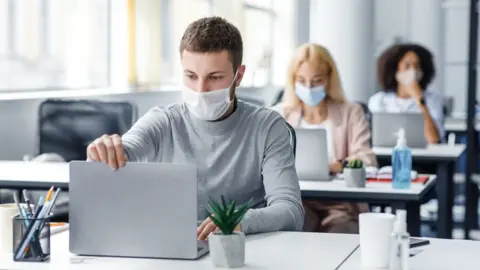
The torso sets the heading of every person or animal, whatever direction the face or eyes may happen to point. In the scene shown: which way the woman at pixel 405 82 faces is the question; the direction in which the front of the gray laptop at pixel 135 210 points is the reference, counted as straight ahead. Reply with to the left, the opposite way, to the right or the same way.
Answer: the opposite way

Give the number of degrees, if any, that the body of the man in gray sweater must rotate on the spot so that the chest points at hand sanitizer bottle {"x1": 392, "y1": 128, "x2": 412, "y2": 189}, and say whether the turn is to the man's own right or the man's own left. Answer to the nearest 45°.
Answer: approximately 180°

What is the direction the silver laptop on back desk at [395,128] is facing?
away from the camera

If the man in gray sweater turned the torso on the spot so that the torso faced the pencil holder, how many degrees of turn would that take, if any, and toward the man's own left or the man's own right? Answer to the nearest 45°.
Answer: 0° — they already face it

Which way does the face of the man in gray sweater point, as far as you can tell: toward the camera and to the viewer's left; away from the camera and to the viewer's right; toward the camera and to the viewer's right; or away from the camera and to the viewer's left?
toward the camera and to the viewer's left

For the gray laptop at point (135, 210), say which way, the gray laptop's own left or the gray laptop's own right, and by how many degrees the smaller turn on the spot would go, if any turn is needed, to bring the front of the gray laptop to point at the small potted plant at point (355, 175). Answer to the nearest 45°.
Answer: approximately 45° to the gray laptop's own right

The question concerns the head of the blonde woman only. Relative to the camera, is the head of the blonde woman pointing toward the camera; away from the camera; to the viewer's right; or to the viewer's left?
toward the camera

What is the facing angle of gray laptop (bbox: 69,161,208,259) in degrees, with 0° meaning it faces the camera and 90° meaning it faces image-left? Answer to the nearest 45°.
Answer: approximately 180°

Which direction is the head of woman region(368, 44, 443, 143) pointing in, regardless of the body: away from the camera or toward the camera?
toward the camera

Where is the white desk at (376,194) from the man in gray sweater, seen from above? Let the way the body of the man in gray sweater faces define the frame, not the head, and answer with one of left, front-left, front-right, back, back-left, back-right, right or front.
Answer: back

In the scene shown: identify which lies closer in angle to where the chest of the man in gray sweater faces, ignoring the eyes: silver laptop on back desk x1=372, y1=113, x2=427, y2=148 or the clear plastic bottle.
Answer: the clear plastic bottle

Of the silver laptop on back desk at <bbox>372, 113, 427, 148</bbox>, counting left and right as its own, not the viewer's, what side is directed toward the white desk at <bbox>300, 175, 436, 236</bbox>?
back

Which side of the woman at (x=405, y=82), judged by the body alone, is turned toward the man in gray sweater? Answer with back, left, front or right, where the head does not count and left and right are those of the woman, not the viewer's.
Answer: front

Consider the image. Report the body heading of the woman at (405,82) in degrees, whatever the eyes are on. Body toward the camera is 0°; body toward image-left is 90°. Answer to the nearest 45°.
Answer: approximately 0°

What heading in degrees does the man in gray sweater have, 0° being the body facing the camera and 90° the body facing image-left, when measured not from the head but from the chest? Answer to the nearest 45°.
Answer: approximately 45°

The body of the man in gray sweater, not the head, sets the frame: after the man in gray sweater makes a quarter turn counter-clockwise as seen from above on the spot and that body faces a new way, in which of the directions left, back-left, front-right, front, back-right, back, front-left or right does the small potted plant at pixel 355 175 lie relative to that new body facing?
left

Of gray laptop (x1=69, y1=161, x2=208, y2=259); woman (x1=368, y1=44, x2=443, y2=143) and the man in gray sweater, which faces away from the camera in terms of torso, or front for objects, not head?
the gray laptop
